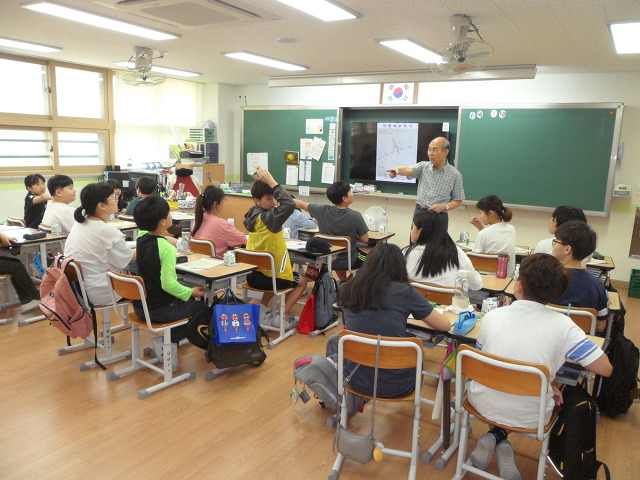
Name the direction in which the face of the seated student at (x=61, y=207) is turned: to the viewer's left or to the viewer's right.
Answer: to the viewer's right

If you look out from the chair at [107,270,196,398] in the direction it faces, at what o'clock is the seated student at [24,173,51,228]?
The seated student is roughly at 10 o'clock from the chair.

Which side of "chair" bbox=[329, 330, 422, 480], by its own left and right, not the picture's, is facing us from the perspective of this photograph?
back

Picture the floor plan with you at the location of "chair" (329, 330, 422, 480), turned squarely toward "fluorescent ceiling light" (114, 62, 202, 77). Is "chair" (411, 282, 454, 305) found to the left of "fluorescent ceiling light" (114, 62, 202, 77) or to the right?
right

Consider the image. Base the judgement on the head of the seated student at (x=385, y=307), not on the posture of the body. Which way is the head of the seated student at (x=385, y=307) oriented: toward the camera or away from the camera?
away from the camera

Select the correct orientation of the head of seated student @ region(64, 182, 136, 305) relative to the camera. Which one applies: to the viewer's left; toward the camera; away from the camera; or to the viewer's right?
to the viewer's right

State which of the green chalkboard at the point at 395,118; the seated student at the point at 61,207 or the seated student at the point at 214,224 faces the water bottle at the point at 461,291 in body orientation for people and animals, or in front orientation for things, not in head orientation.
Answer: the green chalkboard

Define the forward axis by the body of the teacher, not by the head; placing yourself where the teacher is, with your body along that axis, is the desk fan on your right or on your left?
on your right

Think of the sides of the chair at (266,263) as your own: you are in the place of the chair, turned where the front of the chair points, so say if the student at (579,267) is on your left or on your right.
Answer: on your right

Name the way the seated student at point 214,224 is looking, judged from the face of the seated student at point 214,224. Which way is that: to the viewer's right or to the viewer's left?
to the viewer's right

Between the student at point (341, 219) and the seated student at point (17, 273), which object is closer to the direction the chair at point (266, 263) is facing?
the student

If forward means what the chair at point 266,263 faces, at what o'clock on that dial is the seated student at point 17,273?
The seated student is roughly at 8 o'clock from the chair.
